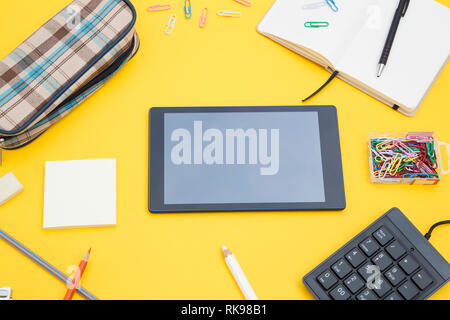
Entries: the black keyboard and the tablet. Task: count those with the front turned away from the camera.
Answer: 0
